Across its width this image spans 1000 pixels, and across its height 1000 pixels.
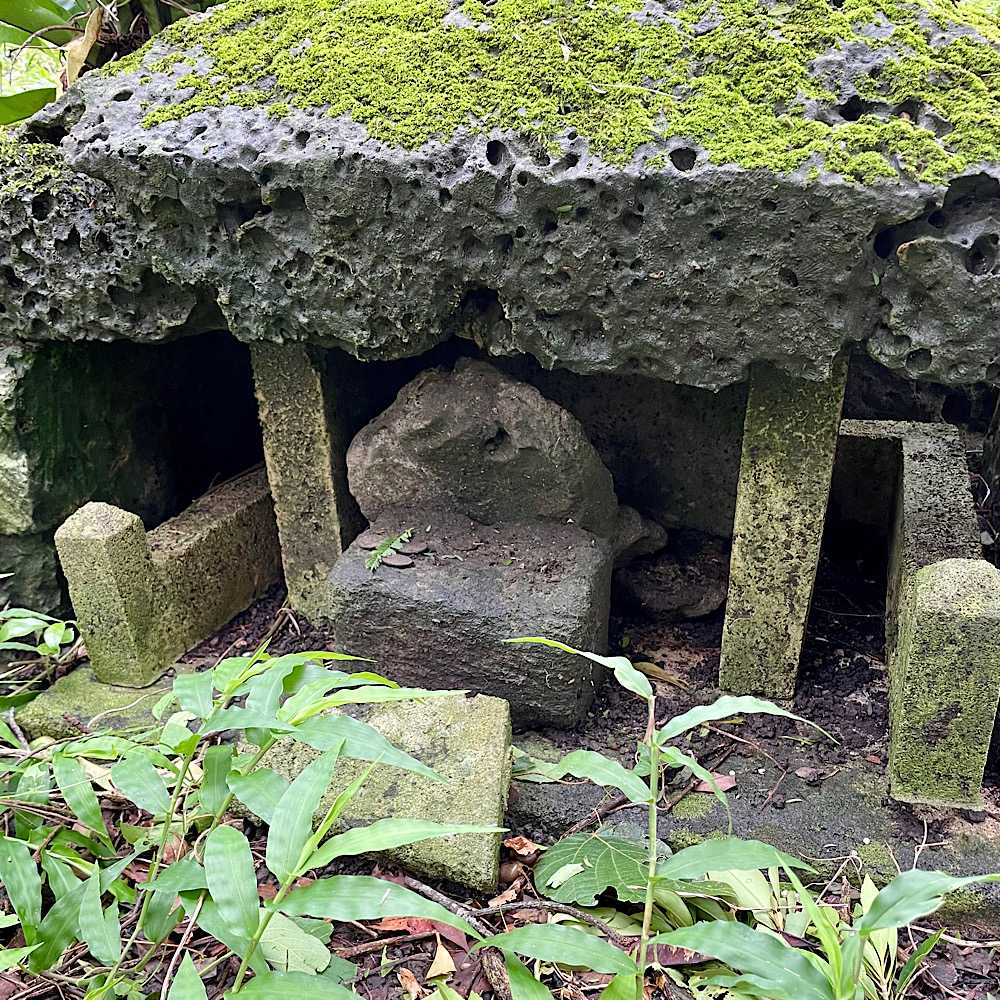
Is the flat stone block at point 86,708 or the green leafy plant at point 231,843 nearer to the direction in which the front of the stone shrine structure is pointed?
the green leafy plant

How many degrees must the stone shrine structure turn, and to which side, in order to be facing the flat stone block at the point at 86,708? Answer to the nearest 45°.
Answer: approximately 90° to its right

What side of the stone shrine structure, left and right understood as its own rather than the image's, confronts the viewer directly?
front

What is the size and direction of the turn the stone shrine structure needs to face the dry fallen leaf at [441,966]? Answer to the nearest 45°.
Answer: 0° — it already faces it

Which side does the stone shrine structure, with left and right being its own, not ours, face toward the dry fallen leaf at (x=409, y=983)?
front

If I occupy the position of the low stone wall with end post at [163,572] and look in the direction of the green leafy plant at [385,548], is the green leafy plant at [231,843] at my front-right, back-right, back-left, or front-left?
front-right
